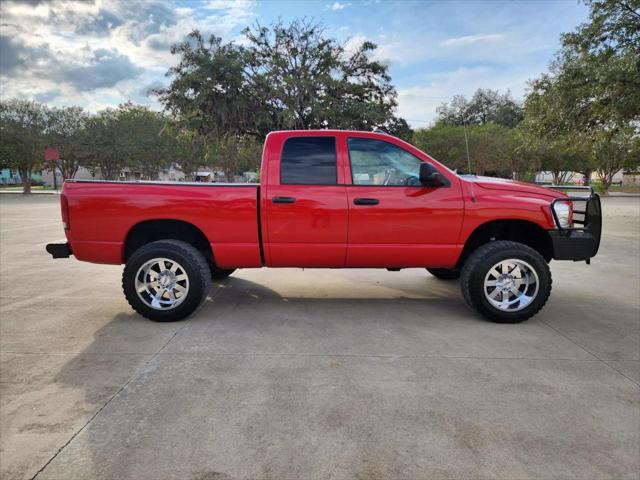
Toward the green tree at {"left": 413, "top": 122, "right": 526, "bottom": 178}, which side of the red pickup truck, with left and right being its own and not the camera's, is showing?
left

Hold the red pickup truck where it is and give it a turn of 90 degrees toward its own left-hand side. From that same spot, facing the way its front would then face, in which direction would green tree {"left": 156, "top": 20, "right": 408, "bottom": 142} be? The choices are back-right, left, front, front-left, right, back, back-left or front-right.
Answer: front

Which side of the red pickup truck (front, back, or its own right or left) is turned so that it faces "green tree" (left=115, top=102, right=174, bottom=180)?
left

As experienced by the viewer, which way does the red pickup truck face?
facing to the right of the viewer

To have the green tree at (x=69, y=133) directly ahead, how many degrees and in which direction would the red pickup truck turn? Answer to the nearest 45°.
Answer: approximately 135° to its left

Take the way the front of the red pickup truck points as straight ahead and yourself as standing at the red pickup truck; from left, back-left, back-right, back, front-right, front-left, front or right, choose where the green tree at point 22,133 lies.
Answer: back-left

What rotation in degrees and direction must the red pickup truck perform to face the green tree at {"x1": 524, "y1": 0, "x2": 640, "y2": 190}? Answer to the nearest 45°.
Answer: approximately 45° to its left
